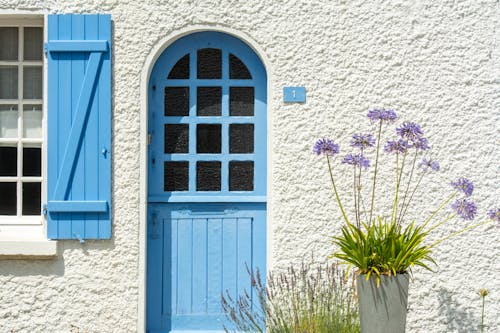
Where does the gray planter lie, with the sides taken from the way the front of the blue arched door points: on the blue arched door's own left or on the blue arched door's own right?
on the blue arched door's own left

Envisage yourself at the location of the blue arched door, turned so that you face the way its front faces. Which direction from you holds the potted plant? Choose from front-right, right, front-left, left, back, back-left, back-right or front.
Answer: front-left

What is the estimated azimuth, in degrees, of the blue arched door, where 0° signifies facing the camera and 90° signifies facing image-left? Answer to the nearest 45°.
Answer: approximately 0°
